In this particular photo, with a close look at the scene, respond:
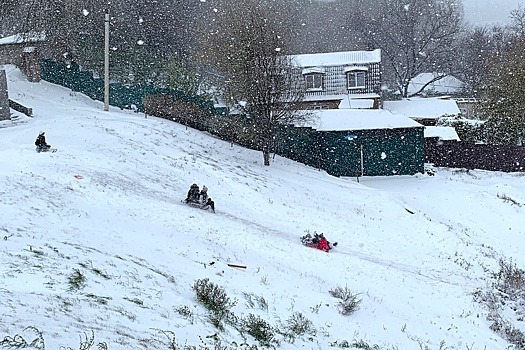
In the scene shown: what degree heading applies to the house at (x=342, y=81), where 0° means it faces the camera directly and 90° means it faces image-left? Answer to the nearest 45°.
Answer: approximately 0°

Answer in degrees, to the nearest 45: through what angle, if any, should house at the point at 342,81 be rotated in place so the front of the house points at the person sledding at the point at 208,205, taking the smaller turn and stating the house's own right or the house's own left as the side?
0° — it already faces them

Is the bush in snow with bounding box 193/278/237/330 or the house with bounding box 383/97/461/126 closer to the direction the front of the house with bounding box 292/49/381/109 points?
the bush in snow

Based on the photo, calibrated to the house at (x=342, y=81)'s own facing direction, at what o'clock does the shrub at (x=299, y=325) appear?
The shrub is roughly at 12 o'clock from the house.

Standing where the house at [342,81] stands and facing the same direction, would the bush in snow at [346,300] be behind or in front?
in front

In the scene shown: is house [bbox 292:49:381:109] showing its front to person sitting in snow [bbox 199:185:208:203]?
yes

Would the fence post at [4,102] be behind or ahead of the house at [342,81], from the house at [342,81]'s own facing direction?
ahead

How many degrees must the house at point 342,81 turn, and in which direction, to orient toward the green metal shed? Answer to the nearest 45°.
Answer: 0° — it already faces it

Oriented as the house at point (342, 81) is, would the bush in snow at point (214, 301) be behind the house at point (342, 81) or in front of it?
in front
